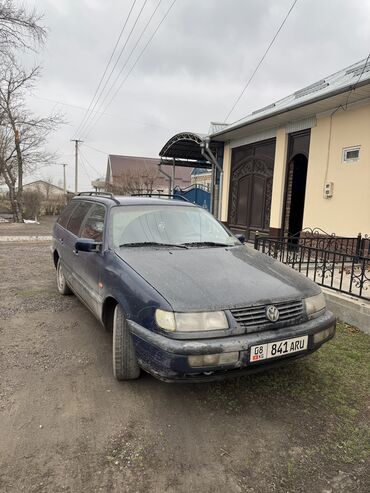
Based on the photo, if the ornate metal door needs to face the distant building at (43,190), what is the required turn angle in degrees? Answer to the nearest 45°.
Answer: approximately 90° to its right

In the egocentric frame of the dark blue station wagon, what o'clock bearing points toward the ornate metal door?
The ornate metal door is roughly at 8 o'clock from the dark blue station wagon.

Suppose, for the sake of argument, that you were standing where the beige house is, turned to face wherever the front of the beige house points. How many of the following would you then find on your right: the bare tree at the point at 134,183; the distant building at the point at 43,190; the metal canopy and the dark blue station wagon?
3

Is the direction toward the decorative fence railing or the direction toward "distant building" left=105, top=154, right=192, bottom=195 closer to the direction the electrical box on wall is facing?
the decorative fence railing

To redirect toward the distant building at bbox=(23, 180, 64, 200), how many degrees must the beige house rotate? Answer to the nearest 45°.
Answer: approximately 90° to its right

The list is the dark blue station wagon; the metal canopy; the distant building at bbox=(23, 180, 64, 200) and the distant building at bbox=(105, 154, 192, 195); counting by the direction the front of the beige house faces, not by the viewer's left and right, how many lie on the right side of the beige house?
3

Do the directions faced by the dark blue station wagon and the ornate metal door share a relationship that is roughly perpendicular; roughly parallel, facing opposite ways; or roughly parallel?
roughly perpendicular

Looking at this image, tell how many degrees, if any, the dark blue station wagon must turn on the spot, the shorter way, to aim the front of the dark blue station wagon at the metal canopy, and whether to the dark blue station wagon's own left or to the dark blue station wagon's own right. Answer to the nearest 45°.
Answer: approximately 135° to the dark blue station wagon's own left

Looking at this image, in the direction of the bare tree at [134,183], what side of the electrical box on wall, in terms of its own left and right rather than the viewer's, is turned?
right

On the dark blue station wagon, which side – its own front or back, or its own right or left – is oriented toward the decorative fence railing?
left

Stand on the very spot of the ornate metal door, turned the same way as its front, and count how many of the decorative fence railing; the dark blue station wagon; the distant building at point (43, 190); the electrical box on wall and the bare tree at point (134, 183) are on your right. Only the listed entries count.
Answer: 2

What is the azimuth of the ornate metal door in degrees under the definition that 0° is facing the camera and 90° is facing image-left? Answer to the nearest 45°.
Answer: approximately 45°

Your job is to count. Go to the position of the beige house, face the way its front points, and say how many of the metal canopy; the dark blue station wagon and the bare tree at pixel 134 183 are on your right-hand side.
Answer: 2

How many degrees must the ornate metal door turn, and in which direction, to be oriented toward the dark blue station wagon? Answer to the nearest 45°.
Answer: approximately 45° to its left
